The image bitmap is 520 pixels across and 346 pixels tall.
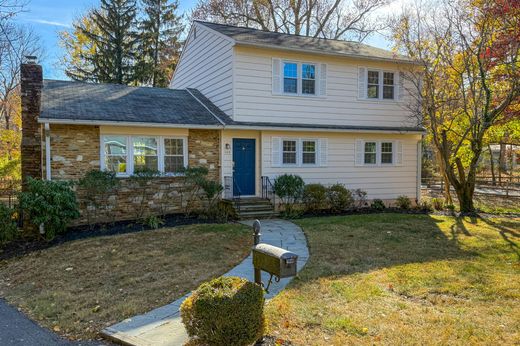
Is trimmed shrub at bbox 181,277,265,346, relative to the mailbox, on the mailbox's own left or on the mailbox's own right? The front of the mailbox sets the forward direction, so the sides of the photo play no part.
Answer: on the mailbox's own right

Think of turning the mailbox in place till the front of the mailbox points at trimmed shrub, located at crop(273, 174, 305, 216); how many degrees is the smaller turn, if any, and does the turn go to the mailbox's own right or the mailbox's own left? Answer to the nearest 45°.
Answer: approximately 135° to the mailbox's own left

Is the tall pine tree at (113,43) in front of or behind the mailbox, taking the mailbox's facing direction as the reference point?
behind

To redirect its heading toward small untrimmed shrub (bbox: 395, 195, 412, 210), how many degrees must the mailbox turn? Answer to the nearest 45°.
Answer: approximately 90° to its left

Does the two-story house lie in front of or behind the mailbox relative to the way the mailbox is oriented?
behind
